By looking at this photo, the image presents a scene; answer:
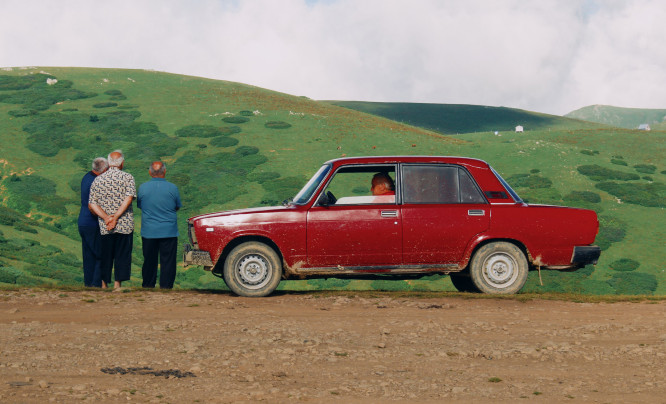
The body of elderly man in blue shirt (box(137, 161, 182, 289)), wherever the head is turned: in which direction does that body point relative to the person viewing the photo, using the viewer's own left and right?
facing away from the viewer

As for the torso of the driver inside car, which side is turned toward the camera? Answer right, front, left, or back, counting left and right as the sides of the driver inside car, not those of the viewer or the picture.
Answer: left

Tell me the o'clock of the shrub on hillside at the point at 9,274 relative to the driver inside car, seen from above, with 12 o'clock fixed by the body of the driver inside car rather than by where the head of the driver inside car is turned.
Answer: The shrub on hillside is roughly at 1 o'clock from the driver inside car.

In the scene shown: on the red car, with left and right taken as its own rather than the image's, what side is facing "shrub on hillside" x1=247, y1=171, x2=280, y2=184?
right

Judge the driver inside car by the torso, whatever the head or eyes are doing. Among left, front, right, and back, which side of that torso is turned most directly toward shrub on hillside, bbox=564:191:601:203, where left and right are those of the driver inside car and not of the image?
right

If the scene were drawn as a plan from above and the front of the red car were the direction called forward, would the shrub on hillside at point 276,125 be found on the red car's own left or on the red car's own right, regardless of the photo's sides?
on the red car's own right

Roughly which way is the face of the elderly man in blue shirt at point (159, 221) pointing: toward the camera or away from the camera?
away from the camera

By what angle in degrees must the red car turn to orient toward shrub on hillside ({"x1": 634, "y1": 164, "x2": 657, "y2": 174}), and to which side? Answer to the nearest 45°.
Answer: approximately 135° to its right

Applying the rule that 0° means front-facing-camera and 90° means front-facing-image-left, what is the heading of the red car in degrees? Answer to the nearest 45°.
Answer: approximately 90°

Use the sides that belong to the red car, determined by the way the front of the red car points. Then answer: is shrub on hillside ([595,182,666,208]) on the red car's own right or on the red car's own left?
on the red car's own right

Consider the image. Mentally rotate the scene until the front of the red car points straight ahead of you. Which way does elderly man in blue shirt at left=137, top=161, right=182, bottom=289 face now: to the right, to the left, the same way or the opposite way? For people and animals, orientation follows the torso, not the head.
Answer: to the right

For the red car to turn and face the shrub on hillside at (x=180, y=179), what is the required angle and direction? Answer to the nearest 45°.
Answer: approximately 45° to its right
